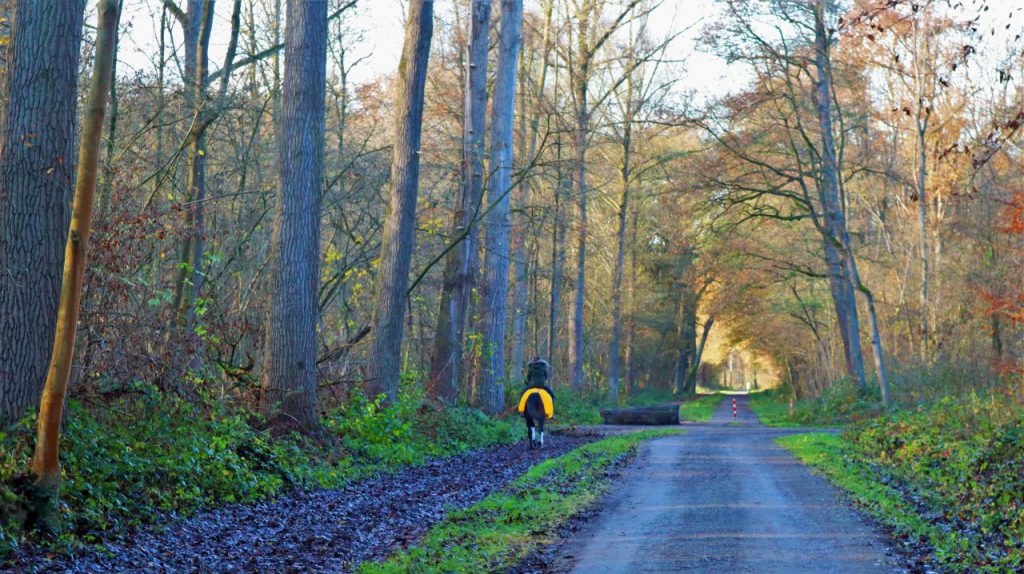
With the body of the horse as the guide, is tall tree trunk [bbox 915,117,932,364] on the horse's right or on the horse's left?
on the horse's right

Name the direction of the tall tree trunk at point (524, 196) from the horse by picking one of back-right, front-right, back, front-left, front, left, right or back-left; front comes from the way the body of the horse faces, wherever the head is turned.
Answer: front

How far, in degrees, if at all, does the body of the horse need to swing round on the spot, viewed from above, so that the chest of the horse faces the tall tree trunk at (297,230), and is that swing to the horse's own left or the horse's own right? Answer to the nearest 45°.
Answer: approximately 135° to the horse's own left

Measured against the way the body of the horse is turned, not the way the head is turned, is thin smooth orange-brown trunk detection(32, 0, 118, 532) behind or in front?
behind

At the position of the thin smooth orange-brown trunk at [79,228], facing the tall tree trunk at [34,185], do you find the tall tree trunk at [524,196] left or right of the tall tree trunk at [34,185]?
right

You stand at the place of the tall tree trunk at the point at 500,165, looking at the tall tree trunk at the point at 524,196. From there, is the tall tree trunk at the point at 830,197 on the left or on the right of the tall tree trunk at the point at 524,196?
right

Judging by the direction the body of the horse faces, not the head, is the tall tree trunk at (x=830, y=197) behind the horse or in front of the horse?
in front

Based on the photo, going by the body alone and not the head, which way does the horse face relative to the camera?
away from the camera
